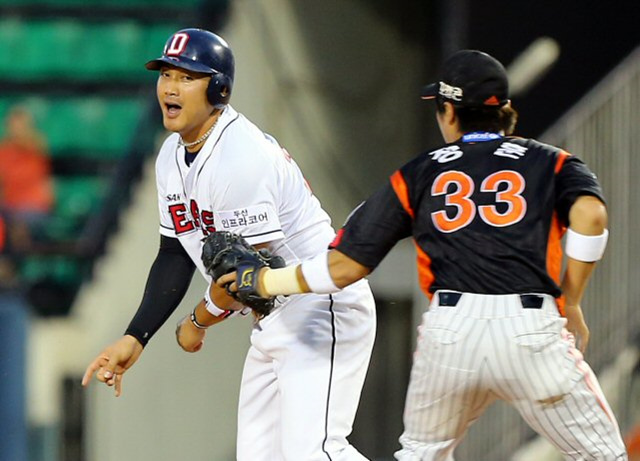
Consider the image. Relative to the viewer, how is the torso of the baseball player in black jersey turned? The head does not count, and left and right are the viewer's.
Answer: facing away from the viewer

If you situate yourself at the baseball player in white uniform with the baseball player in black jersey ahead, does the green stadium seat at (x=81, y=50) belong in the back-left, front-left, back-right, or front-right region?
back-left

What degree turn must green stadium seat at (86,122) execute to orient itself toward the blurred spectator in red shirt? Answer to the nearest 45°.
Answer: approximately 45° to its right

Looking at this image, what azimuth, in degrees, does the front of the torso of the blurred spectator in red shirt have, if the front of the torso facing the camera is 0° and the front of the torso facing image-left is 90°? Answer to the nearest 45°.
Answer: approximately 0°

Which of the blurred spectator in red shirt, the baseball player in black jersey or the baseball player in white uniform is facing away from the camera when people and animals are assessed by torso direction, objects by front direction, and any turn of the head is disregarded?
the baseball player in black jersey

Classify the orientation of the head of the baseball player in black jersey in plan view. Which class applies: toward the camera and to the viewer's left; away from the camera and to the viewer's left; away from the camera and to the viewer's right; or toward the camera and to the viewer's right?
away from the camera and to the viewer's left

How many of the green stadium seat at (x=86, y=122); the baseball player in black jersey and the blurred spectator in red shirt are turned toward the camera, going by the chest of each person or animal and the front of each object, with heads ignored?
2
